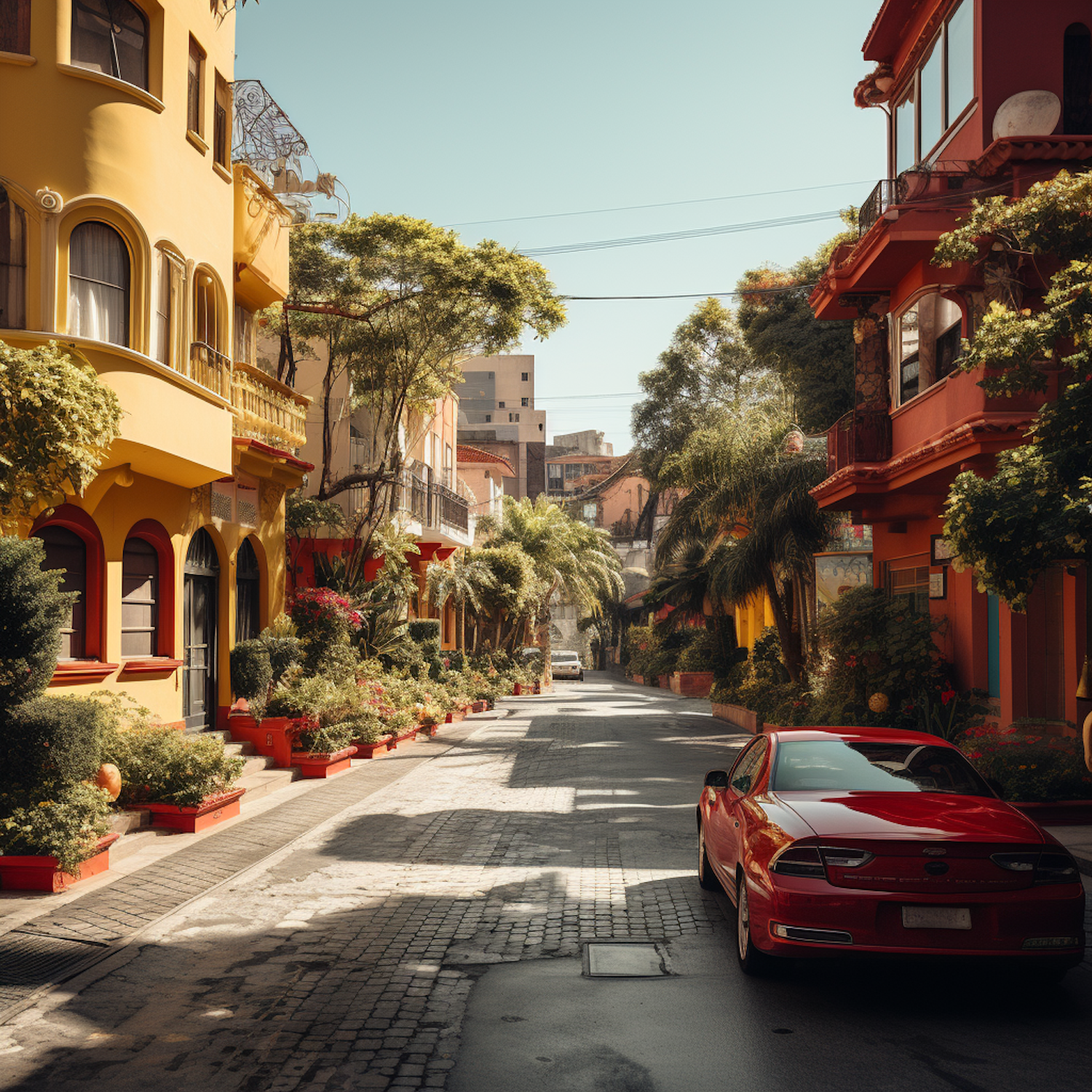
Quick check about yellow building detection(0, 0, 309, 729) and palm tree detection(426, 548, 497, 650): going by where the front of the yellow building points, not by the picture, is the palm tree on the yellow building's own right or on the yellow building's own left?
on the yellow building's own left

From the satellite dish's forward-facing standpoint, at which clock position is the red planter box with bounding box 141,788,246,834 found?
The red planter box is roughly at 12 o'clock from the satellite dish.

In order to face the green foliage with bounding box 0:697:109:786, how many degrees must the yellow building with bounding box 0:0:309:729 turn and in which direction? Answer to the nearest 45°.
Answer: approximately 45° to its right

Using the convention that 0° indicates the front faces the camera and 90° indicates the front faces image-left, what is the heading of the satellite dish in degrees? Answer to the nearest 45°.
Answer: approximately 45°

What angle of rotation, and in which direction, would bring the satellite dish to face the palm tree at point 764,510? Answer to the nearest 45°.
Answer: approximately 90° to its right
